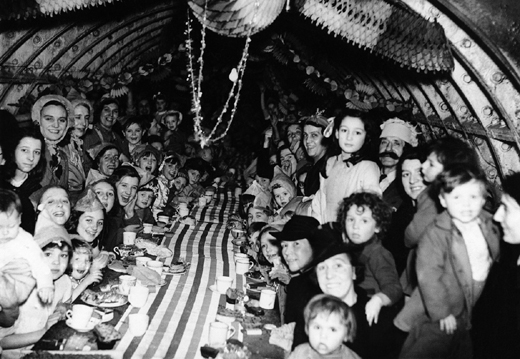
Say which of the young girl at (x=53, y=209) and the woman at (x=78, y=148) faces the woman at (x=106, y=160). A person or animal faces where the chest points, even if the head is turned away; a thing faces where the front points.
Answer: the woman at (x=78, y=148)

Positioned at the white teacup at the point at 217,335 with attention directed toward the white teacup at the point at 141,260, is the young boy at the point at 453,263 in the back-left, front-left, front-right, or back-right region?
back-right

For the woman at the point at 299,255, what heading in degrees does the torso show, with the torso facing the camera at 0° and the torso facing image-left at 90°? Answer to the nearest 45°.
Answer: approximately 45°

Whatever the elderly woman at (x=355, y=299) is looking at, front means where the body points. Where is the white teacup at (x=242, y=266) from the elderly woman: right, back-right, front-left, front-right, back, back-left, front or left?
right

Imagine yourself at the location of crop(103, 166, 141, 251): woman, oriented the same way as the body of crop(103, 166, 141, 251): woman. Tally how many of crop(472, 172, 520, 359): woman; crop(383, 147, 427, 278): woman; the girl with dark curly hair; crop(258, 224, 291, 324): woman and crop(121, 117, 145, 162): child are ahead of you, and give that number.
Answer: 4

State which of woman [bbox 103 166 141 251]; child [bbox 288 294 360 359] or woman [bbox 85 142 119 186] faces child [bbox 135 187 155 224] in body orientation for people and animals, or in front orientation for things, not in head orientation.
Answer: woman [bbox 85 142 119 186]

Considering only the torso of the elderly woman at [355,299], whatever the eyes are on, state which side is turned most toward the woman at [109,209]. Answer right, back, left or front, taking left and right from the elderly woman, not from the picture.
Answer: right

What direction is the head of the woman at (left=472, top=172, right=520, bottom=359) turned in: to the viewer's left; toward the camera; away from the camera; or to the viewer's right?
to the viewer's left

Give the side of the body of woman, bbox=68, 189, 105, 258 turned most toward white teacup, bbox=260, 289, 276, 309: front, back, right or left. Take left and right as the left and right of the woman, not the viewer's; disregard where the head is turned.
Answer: front

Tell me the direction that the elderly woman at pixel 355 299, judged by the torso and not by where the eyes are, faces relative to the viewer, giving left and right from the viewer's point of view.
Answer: facing the viewer and to the left of the viewer
